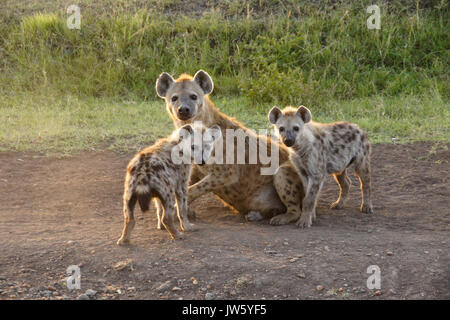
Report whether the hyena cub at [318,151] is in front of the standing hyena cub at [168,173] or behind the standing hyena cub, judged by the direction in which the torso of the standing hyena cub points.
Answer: in front

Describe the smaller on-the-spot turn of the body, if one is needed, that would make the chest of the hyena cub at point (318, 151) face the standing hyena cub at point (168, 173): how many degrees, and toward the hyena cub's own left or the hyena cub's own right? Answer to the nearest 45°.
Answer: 0° — it already faces it

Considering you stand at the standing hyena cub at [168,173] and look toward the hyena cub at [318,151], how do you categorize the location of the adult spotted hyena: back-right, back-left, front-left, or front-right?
front-left

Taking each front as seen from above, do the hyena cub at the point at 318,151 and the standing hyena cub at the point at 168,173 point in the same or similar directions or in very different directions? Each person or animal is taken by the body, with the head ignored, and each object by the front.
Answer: very different directions

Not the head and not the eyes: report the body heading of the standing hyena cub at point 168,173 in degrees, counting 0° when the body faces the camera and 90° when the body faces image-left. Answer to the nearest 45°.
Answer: approximately 225°

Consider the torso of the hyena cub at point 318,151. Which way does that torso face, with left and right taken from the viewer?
facing the viewer and to the left of the viewer
